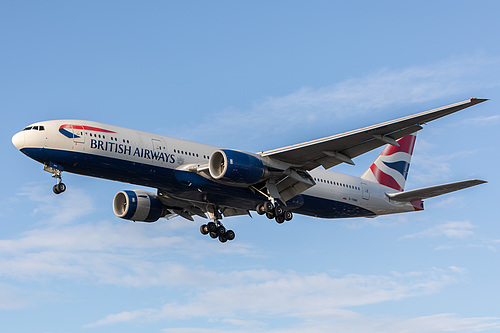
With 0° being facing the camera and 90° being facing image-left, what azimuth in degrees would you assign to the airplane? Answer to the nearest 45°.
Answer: approximately 45°
